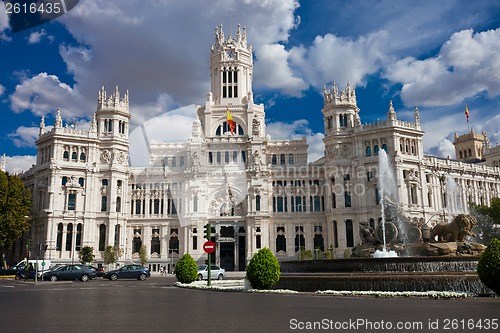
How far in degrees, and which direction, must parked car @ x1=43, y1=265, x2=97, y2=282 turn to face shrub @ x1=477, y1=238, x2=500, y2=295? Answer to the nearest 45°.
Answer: approximately 135° to its left

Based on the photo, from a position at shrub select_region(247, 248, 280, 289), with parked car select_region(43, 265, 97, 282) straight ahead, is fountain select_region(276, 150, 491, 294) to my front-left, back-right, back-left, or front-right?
back-right

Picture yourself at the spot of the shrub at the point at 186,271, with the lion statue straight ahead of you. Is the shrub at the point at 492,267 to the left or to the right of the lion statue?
right

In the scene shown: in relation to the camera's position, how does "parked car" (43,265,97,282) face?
facing to the left of the viewer

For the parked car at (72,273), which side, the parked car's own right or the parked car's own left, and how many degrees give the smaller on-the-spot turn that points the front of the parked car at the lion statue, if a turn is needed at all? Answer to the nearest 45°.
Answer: approximately 135° to the parked car's own left
